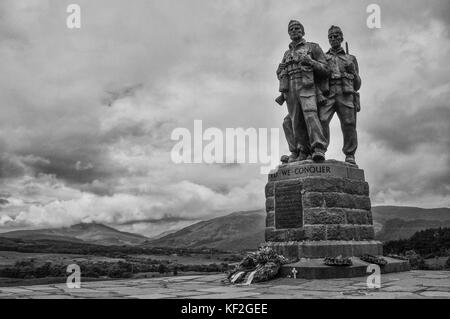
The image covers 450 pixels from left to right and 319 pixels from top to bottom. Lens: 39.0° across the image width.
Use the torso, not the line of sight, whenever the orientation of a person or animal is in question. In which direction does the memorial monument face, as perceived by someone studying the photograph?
facing the viewer and to the left of the viewer
